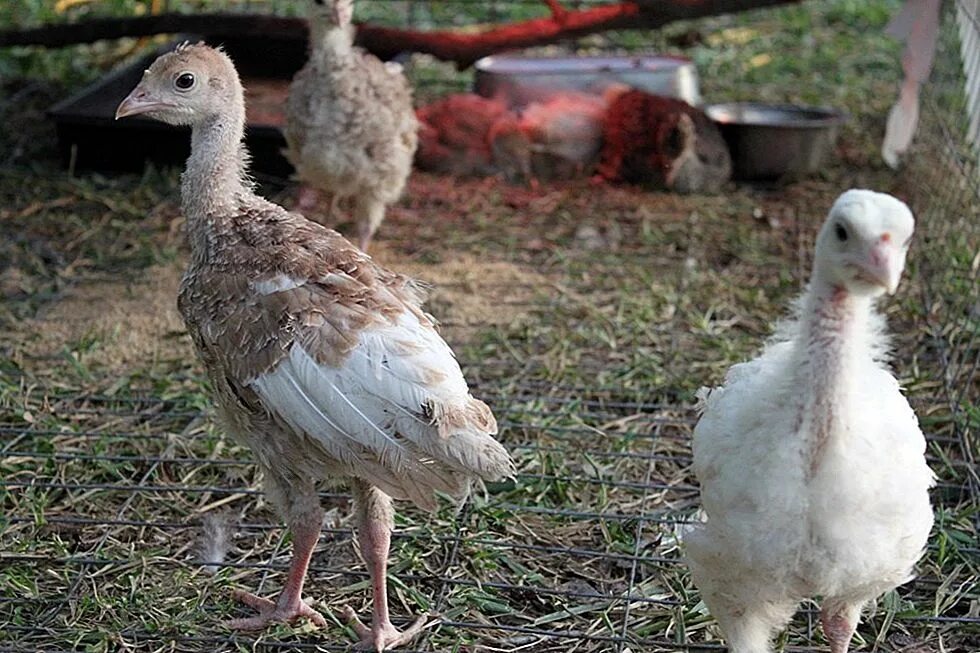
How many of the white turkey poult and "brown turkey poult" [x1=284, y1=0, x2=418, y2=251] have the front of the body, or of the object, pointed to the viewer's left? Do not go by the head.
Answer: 0

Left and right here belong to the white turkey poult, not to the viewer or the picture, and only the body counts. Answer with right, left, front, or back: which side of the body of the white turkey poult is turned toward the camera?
front

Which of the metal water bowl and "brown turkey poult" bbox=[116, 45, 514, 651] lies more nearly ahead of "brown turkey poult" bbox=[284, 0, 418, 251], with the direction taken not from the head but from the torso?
the brown turkey poult

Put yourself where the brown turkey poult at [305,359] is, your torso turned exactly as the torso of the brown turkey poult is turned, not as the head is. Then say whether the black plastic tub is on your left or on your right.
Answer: on your right

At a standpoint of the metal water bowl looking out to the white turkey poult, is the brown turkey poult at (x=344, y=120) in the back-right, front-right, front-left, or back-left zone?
front-right

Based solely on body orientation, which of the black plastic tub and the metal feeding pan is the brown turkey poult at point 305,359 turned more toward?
the black plastic tub

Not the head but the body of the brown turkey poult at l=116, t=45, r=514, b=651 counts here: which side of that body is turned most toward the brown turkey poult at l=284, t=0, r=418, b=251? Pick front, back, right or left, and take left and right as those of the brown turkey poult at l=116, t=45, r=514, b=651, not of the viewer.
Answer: right

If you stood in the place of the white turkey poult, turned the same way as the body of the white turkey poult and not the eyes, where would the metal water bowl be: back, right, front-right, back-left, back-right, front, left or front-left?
back

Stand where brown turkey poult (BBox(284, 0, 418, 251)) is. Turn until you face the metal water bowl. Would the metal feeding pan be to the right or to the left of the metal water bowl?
left

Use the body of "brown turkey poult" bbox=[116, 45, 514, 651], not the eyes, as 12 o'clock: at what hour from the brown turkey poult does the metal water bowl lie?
The metal water bowl is roughly at 4 o'clock from the brown turkey poult.

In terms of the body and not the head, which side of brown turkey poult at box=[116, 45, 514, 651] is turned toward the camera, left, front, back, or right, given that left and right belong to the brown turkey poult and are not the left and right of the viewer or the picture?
left
